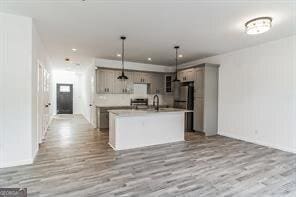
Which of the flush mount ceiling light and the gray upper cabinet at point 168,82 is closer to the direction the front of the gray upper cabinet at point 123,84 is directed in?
the flush mount ceiling light

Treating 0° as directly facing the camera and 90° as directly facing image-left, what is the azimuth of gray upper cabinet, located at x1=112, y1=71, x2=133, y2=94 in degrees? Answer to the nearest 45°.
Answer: approximately 0°

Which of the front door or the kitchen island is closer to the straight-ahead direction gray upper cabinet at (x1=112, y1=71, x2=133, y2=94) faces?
the kitchen island

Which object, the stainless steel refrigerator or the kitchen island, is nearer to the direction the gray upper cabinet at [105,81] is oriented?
the kitchen island

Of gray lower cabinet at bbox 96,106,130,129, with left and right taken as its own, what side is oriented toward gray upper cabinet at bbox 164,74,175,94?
left

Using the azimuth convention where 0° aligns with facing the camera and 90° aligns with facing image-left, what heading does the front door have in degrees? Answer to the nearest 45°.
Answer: approximately 0°

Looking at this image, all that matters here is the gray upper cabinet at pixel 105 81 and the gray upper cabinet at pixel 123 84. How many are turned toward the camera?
2
